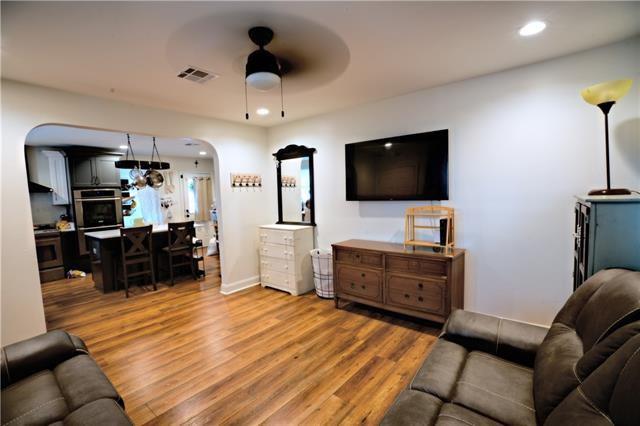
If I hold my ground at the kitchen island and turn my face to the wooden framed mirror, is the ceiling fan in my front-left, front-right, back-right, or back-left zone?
front-right

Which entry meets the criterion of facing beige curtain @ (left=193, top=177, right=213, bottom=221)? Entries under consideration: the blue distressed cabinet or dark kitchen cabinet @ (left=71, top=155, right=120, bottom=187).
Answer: the blue distressed cabinet

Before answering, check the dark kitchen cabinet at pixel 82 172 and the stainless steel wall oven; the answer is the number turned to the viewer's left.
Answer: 0

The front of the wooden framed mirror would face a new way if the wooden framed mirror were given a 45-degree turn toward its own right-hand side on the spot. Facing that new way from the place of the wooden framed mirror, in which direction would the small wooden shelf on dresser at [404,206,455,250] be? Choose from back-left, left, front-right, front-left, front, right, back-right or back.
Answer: back-left

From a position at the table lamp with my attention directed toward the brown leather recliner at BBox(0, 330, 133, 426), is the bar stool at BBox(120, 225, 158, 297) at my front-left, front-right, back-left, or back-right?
front-right

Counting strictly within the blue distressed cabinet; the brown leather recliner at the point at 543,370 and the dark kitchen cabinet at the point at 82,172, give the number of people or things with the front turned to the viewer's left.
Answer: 2

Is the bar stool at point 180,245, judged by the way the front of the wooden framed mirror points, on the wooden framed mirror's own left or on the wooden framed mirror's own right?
on the wooden framed mirror's own right

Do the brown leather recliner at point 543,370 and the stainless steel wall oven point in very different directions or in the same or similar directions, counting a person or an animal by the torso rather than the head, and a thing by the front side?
very different directions

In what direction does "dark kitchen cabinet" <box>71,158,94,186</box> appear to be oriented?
toward the camera

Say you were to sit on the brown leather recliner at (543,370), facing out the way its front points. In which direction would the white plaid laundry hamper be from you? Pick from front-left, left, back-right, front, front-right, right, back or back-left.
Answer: front-right

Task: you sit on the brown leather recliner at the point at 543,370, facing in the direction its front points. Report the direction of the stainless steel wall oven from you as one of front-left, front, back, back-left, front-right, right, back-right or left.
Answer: front

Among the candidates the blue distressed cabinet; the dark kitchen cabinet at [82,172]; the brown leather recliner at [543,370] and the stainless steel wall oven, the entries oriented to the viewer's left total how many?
2

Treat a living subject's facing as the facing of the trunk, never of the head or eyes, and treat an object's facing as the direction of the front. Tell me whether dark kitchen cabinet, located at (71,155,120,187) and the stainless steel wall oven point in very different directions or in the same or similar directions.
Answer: same or similar directions

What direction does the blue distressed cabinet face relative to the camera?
to the viewer's left

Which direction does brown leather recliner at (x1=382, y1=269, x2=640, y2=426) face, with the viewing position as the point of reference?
facing to the left of the viewer

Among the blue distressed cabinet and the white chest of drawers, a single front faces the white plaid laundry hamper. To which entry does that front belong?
the blue distressed cabinet

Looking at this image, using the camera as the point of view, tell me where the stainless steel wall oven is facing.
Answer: facing the viewer
